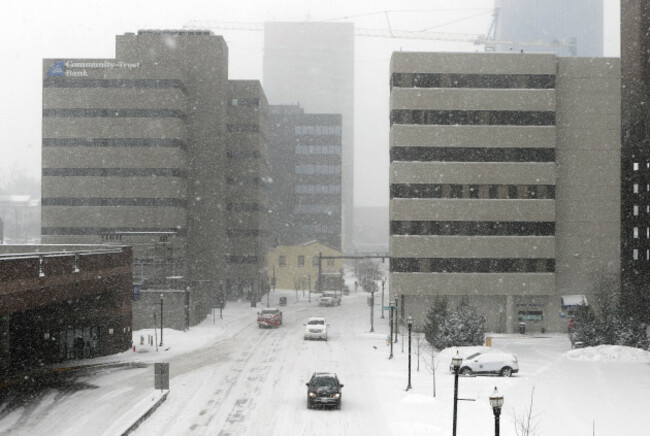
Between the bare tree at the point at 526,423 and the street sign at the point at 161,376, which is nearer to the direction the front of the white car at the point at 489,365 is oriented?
the street sign

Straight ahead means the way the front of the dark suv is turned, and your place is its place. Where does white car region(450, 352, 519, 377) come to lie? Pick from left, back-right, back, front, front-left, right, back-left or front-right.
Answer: back-left

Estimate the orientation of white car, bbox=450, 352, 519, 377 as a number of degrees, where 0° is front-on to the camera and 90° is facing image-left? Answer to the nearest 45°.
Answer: approximately 90°

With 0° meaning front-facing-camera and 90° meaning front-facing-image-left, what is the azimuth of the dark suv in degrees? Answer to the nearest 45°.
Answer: approximately 0°

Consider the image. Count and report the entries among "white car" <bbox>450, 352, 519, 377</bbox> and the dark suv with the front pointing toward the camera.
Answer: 1

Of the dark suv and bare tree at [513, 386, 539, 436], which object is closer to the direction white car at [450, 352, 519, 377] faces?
the dark suv

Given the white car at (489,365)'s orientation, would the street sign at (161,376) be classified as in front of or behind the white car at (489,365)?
in front

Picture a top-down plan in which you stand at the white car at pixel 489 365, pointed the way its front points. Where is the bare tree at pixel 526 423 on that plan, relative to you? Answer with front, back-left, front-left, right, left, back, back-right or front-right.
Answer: left

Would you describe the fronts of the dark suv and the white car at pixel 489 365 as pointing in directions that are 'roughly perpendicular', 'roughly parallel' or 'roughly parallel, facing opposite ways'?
roughly perpendicular

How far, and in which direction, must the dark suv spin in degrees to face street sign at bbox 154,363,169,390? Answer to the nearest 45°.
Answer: approximately 90° to its right

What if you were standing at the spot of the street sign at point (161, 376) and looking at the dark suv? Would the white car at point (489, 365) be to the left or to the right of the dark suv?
left

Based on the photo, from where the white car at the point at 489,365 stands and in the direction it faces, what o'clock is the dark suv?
The dark suv is roughly at 10 o'clock from the white car.
